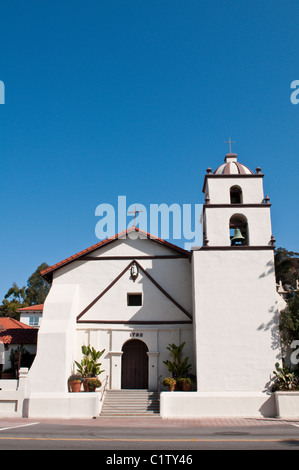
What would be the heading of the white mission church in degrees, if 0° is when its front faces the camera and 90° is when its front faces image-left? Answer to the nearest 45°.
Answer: approximately 0°

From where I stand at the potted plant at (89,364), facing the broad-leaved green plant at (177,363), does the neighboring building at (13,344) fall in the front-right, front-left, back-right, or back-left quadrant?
back-left

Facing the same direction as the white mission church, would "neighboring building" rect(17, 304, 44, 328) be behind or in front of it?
behind

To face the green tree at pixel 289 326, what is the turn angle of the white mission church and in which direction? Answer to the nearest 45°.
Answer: approximately 90° to its left

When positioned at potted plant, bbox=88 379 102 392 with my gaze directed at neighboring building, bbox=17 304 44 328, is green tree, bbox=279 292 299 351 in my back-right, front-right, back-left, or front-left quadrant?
back-right

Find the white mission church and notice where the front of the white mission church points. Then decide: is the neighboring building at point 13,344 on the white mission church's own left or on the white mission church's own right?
on the white mission church's own right

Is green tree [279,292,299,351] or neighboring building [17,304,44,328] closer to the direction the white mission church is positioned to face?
the green tree
